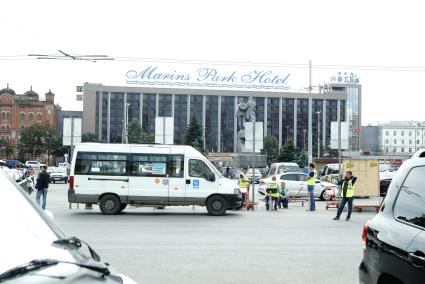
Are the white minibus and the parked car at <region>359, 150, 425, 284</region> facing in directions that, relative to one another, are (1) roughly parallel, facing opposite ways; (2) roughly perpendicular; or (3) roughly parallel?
roughly perpendicular

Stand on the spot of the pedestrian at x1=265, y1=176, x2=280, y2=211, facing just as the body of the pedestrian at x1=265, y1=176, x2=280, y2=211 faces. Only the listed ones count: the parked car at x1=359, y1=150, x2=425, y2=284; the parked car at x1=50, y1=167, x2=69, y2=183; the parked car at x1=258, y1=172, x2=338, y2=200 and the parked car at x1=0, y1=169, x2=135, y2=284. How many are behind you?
2

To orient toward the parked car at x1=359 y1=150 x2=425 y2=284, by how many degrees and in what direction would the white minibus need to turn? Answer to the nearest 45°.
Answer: approximately 90° to its right

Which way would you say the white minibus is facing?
to the viewer's right

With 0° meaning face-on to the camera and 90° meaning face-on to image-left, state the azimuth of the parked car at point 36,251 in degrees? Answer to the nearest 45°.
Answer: approximately 315°

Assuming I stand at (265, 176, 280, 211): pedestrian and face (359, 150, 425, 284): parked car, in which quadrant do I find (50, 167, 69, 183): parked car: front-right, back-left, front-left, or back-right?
back-right
